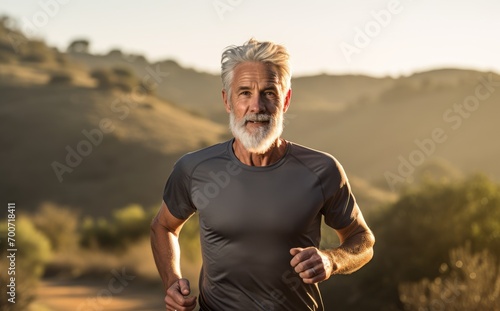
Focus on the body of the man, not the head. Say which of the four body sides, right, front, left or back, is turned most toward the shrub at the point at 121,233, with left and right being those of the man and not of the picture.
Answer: back

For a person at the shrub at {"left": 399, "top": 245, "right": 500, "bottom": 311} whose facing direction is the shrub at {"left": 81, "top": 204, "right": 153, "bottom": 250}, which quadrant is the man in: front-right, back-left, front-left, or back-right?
back-left

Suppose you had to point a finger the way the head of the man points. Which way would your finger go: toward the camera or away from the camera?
toward the camera

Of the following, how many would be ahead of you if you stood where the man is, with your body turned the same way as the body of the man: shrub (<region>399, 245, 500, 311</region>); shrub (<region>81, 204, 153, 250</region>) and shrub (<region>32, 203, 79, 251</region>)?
0

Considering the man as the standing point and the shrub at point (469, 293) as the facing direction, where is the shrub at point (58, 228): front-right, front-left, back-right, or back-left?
front-left

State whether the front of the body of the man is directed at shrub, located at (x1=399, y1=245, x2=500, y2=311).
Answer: no

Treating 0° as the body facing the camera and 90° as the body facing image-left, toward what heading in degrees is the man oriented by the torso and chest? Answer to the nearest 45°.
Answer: approximately 0°

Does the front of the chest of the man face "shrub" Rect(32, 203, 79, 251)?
no
